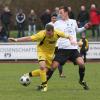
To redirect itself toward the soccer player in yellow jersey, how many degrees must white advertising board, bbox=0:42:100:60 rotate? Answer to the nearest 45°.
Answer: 0° — it already faces them

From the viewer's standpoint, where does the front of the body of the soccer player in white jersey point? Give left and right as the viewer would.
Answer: facing the viewer

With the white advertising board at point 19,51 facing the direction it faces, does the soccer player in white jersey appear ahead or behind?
ahead

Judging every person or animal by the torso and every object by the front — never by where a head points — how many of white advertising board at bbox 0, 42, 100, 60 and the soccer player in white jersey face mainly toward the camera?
2

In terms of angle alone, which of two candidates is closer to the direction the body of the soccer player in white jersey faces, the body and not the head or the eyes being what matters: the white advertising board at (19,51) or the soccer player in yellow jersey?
the soccer player in yellow jersey

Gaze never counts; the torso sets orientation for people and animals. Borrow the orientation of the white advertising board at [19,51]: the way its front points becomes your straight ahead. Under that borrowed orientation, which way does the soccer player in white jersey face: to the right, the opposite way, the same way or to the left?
the same way
